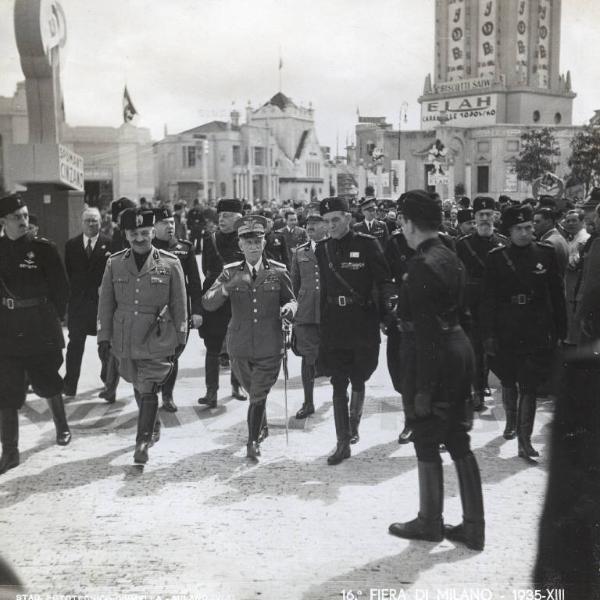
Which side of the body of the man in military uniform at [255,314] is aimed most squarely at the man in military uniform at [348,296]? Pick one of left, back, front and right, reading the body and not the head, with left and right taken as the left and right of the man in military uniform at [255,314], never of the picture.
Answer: left

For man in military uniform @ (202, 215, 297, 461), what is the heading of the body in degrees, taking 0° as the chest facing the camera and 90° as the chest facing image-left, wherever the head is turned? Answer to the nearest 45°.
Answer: approximately 0°

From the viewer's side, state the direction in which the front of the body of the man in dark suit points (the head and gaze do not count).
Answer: toward the camera

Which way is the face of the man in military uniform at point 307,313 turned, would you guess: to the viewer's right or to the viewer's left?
to the viewer's left

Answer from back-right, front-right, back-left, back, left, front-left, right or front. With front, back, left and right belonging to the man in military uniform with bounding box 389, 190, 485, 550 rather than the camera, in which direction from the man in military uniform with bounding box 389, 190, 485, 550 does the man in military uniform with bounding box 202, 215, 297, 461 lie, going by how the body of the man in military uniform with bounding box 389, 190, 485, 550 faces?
front

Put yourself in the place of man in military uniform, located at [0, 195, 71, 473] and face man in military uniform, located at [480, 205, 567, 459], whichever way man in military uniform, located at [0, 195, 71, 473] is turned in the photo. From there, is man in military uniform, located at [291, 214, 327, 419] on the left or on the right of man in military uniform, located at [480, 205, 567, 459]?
left

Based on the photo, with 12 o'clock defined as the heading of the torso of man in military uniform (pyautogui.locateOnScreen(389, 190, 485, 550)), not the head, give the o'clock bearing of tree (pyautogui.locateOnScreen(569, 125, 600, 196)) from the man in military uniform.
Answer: The tree is roughly at 2 o'clock from the man in military uniform.

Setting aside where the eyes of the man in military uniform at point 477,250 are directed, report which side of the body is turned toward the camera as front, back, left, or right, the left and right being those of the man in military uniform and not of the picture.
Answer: front

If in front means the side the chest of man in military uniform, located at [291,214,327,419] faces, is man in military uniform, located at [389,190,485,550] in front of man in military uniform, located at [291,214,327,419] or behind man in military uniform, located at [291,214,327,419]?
in front

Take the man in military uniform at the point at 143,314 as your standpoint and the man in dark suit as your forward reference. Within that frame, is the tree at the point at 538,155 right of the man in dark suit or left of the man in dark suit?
right

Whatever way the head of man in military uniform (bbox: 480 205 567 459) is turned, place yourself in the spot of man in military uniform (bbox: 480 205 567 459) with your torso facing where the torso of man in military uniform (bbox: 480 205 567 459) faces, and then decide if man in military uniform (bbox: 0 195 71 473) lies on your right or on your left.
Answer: on your right

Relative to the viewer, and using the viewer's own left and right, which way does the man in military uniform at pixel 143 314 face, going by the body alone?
facing the viewer

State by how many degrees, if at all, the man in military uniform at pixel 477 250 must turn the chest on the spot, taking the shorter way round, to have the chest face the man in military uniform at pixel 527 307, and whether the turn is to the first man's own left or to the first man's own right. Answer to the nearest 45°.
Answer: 0° — they already face them
